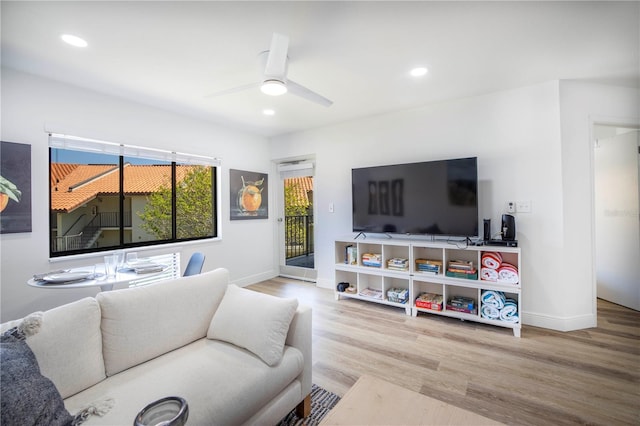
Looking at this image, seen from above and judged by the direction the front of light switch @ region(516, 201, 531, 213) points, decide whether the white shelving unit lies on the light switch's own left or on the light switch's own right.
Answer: on the light switch's own right

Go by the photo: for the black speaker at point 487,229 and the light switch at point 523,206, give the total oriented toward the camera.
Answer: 2

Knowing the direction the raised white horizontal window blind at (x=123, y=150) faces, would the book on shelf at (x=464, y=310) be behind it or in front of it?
in front

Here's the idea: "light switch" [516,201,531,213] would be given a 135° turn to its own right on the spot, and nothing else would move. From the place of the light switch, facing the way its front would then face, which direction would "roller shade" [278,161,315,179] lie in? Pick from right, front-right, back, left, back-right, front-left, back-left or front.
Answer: front-left

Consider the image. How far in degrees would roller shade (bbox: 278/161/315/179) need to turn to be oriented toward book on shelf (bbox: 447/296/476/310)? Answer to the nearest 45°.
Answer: approximately 90° to its left

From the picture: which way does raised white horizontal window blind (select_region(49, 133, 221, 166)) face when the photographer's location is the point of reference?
facing the viewer and to the right of the viewer

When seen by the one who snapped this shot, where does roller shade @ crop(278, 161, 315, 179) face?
facing the viewer and to the left of the viewer

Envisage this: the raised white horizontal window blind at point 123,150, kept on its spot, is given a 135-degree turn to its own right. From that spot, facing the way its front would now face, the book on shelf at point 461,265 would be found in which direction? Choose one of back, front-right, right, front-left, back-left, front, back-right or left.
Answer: back-left

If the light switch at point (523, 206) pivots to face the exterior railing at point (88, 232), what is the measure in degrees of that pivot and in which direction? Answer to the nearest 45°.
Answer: approximately 45° to its right

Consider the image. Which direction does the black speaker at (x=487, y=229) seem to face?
toward the camera
